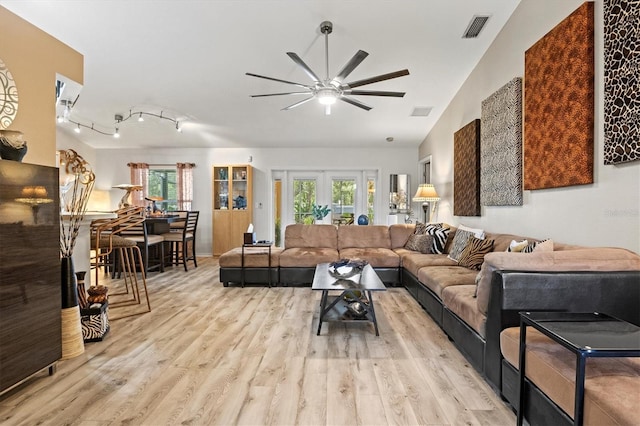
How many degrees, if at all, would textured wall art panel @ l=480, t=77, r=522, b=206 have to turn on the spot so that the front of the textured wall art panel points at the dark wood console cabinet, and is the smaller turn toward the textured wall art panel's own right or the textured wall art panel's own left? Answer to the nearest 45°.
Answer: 0° — it already faces it

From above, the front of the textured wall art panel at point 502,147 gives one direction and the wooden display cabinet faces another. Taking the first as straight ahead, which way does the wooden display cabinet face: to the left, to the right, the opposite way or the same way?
to the left

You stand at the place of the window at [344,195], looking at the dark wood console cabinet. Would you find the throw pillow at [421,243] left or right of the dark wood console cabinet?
left

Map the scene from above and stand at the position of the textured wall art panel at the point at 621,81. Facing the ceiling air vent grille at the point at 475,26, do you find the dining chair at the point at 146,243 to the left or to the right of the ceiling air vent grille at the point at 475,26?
left

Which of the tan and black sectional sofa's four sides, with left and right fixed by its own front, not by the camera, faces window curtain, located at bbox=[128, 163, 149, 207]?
right

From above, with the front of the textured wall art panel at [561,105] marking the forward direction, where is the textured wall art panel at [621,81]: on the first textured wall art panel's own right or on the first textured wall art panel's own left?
on the first textured wall art panel's own left

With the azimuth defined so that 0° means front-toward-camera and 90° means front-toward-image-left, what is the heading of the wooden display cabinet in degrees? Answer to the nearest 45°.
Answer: approximately 0°

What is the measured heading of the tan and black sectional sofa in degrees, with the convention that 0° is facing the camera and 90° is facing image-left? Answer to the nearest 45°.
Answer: approximately 45°

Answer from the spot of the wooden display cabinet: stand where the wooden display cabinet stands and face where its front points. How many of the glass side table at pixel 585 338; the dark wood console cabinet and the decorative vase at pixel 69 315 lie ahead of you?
3

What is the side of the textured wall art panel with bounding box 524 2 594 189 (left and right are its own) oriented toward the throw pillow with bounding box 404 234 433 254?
right

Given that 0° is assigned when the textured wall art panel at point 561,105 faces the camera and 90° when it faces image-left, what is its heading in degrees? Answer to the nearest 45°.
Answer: approximately 45°

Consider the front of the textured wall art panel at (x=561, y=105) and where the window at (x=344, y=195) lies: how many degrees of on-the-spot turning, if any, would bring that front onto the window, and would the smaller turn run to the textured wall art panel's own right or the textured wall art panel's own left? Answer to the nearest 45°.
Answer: approximately 90° to the textured wall art panel's own right
